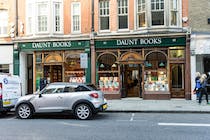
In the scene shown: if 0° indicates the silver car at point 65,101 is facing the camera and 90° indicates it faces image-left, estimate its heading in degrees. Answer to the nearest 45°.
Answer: approximately 90°

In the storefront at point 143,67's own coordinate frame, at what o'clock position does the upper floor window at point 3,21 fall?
The upper floor window is roughly at 3 o'clock from the storefront.

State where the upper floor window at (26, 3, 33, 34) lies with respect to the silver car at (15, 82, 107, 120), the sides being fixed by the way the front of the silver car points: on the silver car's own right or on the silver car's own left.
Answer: on the silver car's own right

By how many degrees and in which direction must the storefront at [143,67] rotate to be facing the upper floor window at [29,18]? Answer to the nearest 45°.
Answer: approximately 90° to its right

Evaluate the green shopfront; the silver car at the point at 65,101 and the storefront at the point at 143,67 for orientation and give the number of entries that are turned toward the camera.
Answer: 2

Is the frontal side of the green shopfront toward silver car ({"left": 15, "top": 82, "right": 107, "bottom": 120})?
yes

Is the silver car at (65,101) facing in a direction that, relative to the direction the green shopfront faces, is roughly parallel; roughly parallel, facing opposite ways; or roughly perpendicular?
roughly perpendicular

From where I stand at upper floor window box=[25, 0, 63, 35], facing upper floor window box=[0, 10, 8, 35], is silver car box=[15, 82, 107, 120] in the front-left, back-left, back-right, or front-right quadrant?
back-left

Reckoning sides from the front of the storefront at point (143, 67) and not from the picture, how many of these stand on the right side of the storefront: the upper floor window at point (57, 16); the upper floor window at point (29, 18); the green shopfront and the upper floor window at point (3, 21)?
4
